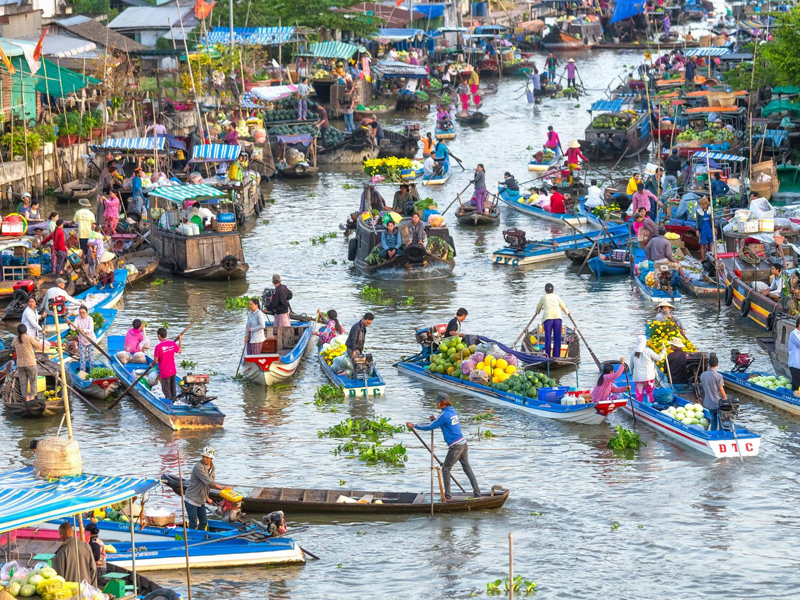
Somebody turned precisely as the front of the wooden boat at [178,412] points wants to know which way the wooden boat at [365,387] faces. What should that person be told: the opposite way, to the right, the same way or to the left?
the same way

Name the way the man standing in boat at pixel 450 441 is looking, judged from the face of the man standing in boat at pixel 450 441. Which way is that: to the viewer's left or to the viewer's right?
to the viewer's left

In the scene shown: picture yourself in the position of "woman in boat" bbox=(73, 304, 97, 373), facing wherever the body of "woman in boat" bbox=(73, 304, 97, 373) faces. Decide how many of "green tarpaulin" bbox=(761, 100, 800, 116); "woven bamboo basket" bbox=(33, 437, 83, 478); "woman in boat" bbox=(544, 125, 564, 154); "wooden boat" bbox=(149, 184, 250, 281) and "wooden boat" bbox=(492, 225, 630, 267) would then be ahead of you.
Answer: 1

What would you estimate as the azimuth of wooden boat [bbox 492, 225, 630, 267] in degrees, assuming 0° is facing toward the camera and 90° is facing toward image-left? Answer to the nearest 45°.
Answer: approximately 225°

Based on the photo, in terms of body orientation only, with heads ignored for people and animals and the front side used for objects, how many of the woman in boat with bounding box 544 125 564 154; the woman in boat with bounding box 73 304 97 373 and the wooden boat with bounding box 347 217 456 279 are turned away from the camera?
1

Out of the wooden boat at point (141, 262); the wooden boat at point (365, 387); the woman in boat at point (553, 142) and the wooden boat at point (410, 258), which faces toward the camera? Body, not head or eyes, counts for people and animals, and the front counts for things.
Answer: the wooden boat at point (410, 258)

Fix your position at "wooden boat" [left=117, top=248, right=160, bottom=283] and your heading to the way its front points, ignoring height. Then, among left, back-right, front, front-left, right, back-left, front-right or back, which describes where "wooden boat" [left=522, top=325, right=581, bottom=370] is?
right

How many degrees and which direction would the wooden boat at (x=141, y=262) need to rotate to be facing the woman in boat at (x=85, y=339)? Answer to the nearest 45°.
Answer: approximately 135° to its right

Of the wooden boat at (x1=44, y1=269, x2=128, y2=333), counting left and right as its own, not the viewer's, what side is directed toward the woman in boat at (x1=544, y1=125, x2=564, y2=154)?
front

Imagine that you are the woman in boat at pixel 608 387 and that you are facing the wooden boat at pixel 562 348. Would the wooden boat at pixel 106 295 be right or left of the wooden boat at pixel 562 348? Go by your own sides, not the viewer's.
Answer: left

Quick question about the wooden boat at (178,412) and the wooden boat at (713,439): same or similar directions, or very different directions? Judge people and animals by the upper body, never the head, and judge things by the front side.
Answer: same or similar directions

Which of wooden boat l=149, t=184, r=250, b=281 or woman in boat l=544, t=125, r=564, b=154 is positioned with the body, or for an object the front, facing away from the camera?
the woman in boat

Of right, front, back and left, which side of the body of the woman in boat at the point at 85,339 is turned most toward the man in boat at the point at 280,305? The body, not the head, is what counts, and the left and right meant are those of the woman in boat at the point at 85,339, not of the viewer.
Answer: left

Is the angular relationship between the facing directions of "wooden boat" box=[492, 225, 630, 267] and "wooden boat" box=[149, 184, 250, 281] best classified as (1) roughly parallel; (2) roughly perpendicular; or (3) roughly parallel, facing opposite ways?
roughly perpendicular
